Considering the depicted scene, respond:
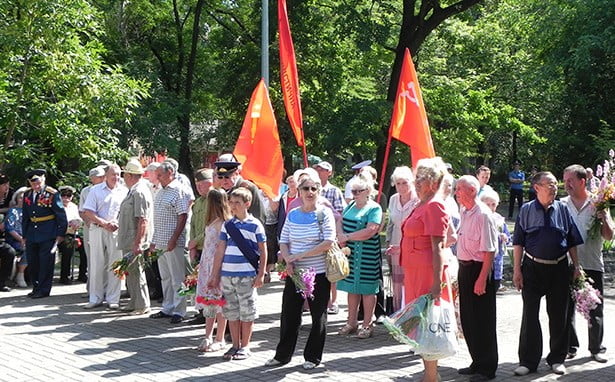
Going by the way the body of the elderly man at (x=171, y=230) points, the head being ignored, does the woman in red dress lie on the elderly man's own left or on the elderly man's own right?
on the elderly man's own left

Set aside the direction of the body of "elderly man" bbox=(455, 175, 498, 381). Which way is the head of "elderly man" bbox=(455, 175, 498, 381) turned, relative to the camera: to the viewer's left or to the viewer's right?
to the viewer's left

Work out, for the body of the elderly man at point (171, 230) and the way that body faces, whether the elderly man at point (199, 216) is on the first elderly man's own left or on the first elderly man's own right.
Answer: on the first elderly man's own left

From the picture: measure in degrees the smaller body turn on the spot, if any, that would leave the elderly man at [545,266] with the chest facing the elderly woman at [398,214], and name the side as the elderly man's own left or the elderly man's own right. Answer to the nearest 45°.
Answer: approximately 135° to the elderly man's own right

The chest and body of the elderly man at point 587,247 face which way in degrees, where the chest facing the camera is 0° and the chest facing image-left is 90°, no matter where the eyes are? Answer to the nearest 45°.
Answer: approximately 45°

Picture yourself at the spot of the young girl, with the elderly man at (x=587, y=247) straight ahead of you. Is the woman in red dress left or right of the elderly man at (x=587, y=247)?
right

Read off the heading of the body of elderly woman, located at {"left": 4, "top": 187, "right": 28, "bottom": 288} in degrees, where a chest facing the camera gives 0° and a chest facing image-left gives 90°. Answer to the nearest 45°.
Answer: approximately 270°

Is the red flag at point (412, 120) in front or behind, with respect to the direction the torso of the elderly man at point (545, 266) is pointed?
behind
